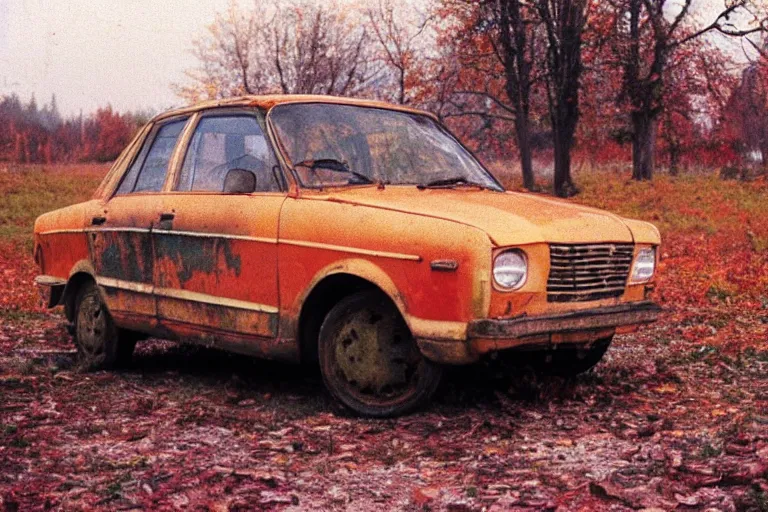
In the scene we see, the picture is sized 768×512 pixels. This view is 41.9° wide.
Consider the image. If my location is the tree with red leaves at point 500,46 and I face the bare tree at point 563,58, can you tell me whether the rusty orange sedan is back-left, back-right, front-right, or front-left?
front-right

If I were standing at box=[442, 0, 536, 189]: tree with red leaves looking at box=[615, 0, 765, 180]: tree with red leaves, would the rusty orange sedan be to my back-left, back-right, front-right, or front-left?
back-right

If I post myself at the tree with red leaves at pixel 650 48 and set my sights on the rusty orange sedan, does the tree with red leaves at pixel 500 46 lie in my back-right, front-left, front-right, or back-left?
front-right

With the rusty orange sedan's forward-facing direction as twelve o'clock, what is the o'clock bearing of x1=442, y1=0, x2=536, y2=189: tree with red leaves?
The tree with red leaves is roughly at 8 o'clock from the rusty orange sedan.

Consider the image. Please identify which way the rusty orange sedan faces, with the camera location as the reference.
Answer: facing the viewer and to the right of the viewer

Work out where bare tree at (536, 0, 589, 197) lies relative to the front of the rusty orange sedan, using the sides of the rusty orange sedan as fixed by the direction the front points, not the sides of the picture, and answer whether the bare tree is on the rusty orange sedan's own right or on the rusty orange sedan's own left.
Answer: on the rusty orange sedan's own left

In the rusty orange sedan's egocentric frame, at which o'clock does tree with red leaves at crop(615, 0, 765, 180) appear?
The tree with red leaves is roughly at 8 o'clock from the rusty orange sedan.
